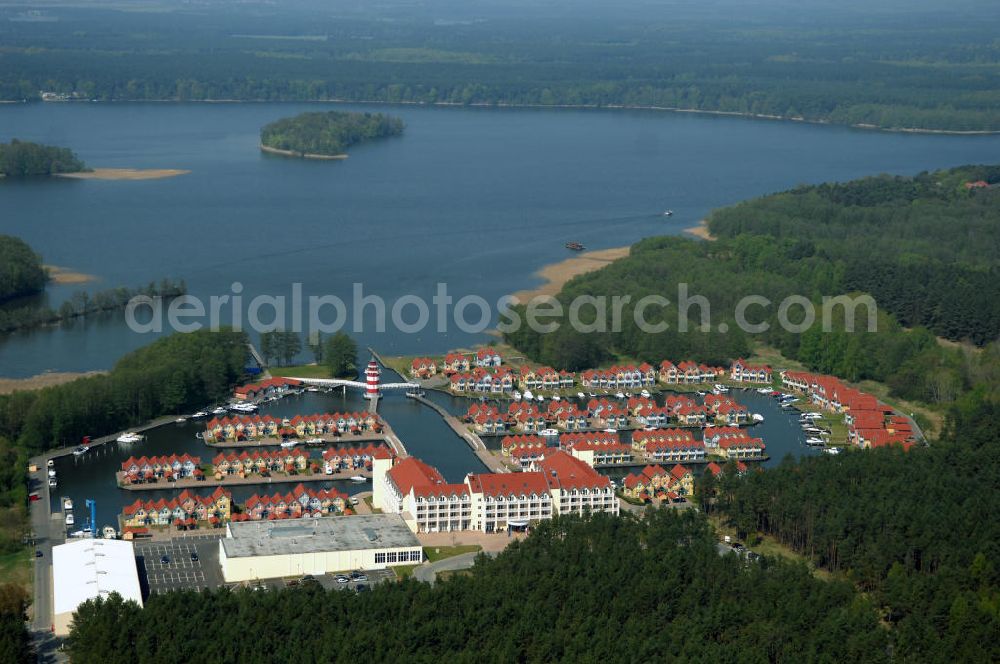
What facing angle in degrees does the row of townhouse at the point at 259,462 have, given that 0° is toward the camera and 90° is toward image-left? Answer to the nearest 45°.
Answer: approximately 0°

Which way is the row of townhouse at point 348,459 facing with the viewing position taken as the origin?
facing the viewer

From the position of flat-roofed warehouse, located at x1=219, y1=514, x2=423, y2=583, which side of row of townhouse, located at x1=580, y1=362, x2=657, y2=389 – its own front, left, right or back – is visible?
front

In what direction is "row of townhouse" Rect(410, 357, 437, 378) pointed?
toward the camera

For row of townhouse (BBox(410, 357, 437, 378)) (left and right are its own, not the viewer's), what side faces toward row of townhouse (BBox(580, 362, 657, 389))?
left

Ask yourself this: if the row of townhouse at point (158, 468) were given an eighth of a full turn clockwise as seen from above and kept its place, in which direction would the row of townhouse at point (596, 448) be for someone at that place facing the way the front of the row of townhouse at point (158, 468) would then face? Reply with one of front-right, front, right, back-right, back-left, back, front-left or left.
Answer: back-left

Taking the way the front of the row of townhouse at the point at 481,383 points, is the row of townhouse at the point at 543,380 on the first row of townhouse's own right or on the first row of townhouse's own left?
on the first row of townhouse's own left

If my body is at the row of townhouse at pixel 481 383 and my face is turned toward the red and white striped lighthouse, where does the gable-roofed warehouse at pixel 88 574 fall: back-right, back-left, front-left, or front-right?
front-left

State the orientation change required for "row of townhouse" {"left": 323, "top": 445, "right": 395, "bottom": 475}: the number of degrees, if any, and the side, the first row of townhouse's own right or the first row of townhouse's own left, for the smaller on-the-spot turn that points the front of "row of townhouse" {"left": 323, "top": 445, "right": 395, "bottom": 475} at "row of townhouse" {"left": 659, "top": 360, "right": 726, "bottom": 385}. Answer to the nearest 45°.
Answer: approximately 135° to the first row of townhouse's own left

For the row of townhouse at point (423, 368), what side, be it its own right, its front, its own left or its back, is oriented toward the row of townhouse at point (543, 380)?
left

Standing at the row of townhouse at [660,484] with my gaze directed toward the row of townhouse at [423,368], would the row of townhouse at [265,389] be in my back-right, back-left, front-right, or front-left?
front-left

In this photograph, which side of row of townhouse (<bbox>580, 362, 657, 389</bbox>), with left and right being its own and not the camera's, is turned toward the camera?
front

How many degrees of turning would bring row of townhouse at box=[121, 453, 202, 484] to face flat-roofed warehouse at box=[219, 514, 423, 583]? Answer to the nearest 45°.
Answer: approximately 45° to its left

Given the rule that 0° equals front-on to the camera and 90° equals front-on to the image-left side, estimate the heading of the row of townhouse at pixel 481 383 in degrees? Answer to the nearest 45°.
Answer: approximately 0°
